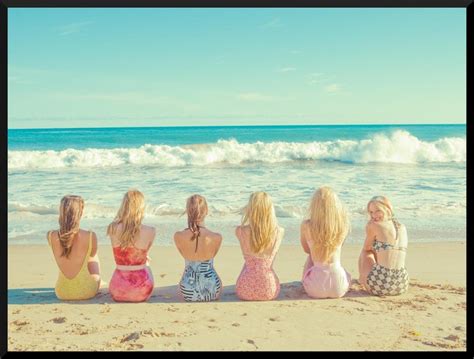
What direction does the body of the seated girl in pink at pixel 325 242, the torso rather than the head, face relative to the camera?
away from the camera

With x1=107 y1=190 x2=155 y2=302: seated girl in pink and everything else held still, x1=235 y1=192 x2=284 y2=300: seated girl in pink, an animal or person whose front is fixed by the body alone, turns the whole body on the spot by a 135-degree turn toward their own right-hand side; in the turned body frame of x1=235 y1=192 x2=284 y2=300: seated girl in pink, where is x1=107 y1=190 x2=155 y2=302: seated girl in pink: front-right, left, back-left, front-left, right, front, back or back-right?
back-right

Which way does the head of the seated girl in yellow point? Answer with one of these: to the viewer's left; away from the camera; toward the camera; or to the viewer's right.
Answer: away from the camera

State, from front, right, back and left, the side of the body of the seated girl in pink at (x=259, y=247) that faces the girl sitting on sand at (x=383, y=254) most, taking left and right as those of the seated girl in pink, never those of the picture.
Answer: right

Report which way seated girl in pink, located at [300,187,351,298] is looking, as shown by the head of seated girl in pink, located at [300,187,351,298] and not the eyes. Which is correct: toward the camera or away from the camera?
away from the camera

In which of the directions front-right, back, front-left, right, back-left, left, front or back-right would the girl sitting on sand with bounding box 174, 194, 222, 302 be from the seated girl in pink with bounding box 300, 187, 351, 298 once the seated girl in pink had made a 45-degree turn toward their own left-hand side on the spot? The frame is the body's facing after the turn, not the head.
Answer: front-left

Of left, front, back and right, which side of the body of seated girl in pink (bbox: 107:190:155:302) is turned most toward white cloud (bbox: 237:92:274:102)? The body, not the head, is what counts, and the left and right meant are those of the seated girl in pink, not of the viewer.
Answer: front

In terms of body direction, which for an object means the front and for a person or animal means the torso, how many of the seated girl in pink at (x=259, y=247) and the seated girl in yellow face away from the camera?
2

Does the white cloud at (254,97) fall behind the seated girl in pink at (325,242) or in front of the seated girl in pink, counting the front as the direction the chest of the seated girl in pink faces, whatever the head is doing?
in front

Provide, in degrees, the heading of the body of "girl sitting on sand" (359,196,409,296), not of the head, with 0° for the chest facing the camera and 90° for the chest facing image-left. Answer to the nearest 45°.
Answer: approximately 135°

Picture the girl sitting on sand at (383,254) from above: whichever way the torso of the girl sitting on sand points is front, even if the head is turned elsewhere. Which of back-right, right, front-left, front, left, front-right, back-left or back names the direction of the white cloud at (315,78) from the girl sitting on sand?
front-right

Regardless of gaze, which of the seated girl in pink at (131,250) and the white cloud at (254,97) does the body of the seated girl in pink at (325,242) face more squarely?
the white cloud

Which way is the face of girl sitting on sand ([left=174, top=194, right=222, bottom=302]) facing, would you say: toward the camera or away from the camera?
away from the camera
